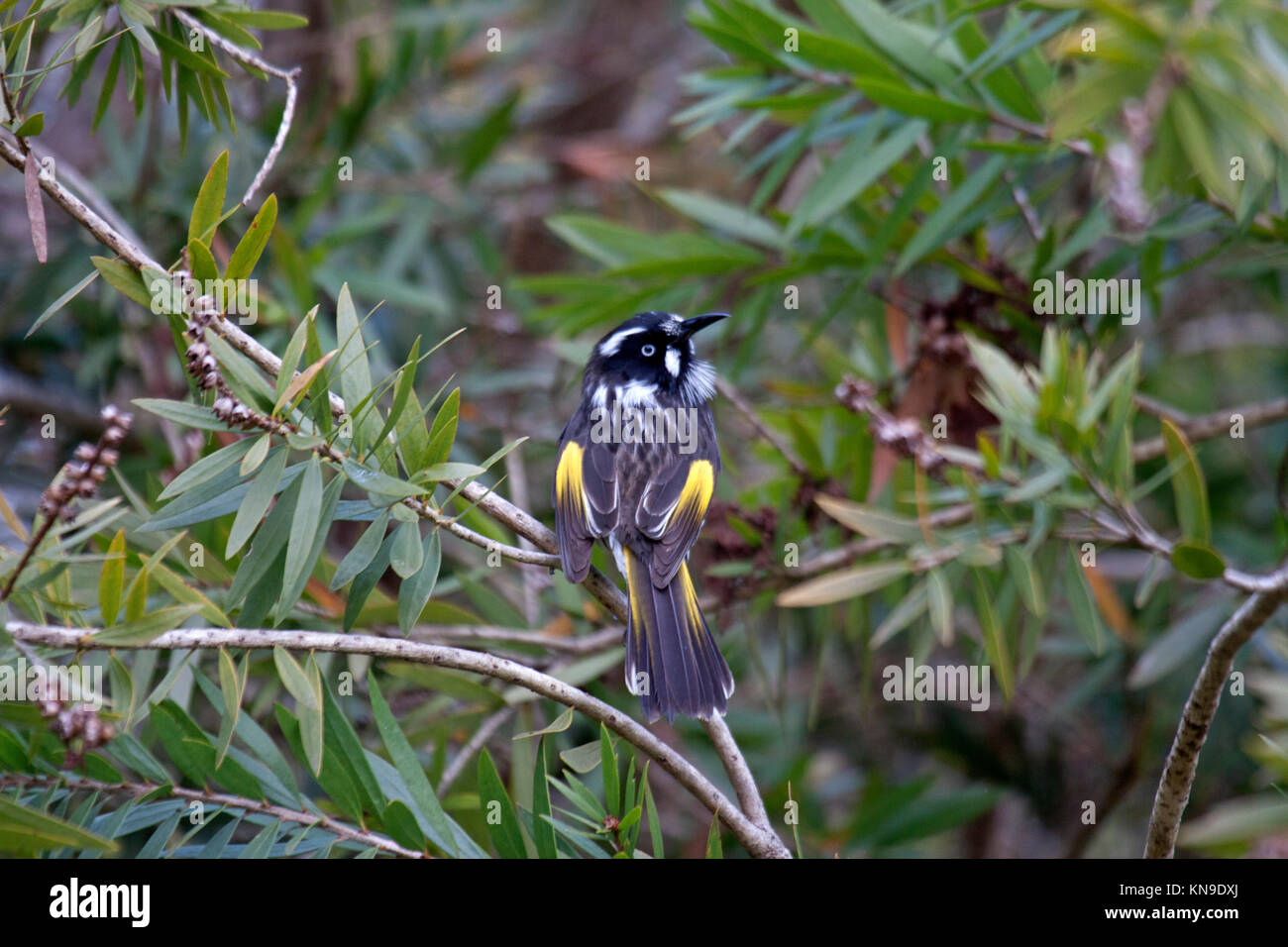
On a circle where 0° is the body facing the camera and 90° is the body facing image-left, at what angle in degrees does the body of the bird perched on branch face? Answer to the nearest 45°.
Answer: approximately 180°

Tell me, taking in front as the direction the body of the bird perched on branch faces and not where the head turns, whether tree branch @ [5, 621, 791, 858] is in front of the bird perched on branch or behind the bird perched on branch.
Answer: behind

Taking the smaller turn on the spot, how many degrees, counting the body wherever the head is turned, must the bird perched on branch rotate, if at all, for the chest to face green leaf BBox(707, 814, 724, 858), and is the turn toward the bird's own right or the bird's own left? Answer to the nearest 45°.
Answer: approximately 180°
